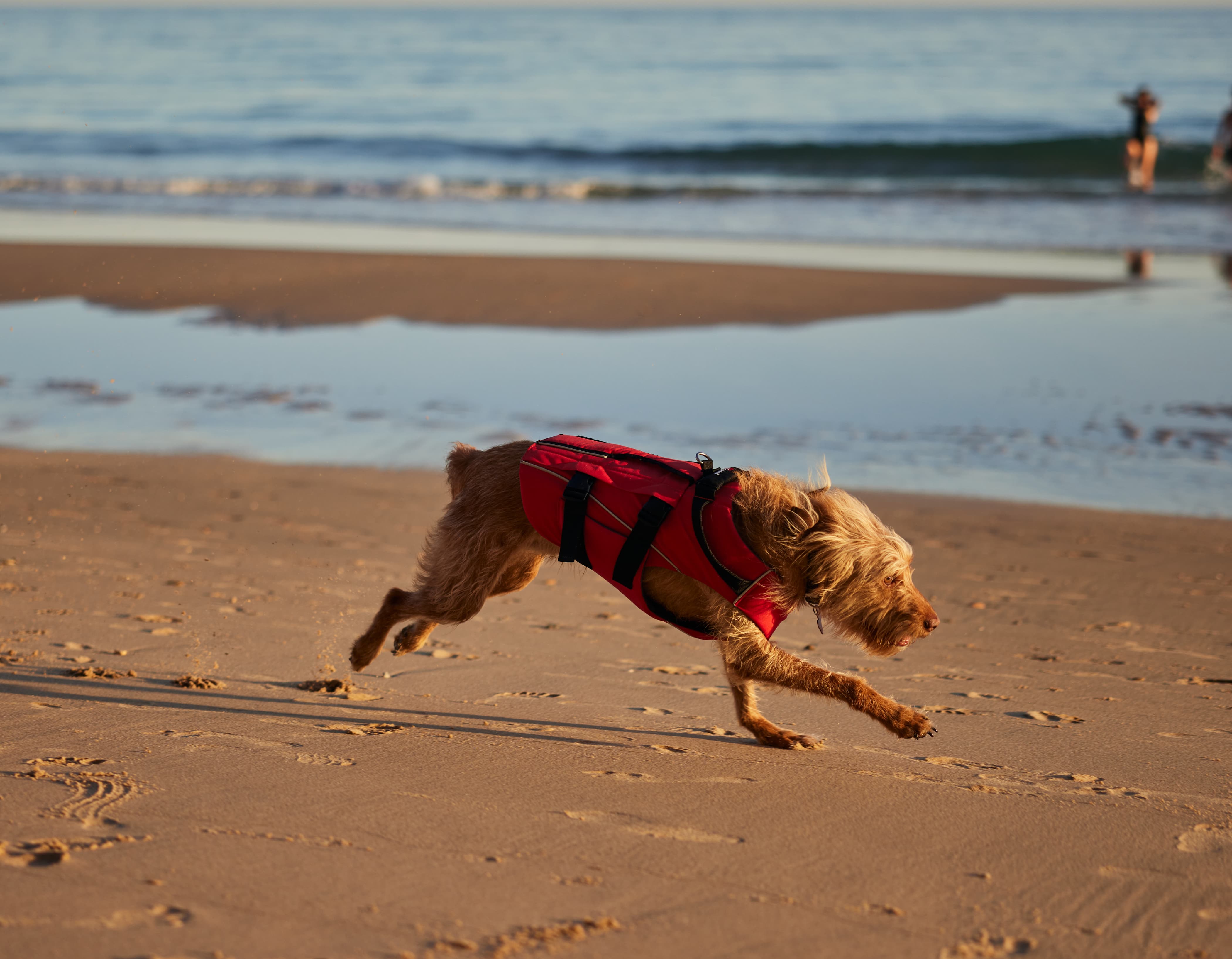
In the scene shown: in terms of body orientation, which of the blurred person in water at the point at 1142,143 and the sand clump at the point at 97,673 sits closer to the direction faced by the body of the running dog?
the blurred person in water

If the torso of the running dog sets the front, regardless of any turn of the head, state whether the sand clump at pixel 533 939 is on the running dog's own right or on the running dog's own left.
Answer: on the running dog's own right

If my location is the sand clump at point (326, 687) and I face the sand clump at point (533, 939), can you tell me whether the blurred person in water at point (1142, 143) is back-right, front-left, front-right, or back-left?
back-left

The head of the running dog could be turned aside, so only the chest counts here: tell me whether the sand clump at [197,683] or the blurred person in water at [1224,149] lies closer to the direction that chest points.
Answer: the blurred person in water

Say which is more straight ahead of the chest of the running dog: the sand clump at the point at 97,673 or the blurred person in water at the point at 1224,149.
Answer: the blurred person in water

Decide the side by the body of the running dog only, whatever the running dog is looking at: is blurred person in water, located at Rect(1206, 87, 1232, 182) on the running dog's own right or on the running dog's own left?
on the running dog's own left

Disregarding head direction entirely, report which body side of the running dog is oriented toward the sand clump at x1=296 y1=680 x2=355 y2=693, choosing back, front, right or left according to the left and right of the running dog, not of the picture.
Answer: back

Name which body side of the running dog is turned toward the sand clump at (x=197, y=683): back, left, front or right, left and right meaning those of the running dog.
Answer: back

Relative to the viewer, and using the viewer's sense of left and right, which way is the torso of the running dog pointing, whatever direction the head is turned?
facing to the right of the viewer

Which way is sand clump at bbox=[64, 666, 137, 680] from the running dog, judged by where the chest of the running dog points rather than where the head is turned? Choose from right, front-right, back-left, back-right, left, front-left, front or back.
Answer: back

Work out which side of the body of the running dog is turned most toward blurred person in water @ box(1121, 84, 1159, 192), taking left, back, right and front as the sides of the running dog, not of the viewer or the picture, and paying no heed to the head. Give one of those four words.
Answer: left
